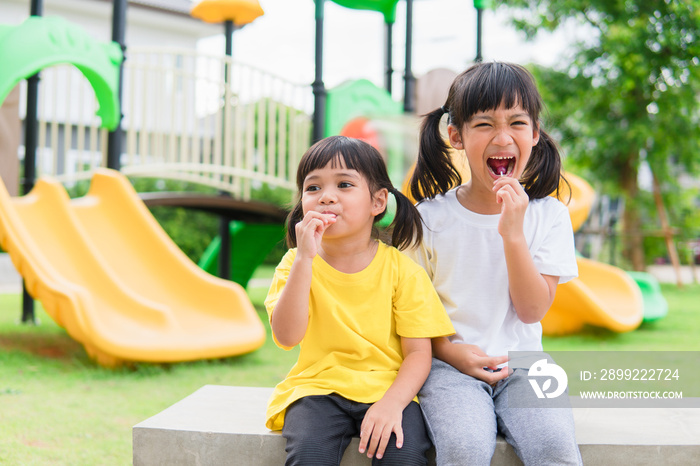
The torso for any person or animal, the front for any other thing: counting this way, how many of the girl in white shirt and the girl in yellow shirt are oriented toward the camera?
2

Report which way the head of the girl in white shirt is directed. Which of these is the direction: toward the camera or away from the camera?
toward the camera

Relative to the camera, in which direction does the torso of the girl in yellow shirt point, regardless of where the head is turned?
toward the camera

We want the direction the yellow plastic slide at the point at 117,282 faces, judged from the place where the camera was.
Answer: facing the viewer and to the right of the viewer

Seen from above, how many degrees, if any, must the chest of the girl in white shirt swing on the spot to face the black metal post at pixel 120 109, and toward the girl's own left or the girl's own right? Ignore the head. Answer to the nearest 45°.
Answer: approximately 135° to the girl's own right

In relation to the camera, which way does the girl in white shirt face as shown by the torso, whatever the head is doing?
toward the camera

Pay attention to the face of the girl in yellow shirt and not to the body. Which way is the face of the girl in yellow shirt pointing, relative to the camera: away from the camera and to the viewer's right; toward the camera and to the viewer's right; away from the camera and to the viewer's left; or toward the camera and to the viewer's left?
toward the camera and to the viewer's left

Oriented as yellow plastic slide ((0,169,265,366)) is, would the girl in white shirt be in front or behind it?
in front

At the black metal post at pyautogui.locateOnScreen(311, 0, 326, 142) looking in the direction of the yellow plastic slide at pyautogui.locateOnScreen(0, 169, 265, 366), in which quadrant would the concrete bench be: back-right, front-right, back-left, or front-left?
front-left

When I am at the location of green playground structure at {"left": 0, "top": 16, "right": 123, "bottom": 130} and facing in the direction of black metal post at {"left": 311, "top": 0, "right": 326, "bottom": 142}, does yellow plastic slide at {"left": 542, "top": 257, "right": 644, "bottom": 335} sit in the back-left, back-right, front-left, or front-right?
front-right
